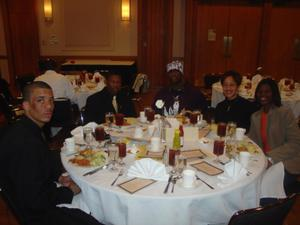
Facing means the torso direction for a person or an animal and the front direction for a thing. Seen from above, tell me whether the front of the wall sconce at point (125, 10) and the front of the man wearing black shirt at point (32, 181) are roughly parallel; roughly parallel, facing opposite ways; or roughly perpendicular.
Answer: roughly perpendicular

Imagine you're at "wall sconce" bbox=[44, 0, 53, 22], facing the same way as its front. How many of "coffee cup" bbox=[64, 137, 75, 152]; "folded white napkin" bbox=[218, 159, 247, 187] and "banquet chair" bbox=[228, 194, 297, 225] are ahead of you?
3

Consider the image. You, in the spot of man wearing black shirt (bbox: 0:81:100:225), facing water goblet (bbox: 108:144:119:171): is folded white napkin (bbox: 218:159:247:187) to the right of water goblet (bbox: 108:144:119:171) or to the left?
right

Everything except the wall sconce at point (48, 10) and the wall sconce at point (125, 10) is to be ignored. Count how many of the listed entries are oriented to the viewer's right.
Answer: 0

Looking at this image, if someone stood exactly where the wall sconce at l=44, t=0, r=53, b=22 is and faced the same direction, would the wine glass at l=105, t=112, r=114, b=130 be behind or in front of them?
in front

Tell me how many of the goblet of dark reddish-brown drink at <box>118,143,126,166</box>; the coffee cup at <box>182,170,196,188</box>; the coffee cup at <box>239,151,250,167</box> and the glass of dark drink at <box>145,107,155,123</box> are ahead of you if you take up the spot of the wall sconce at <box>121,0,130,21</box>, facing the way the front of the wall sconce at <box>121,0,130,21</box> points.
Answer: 4

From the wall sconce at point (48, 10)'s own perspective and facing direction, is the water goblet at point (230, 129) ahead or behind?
ahead

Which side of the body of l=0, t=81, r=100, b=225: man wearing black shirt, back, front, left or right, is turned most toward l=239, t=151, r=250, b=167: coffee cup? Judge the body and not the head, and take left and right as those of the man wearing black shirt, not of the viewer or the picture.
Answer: front

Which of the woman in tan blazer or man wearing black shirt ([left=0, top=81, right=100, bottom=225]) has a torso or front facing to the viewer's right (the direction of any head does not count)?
the man wearing black shirt

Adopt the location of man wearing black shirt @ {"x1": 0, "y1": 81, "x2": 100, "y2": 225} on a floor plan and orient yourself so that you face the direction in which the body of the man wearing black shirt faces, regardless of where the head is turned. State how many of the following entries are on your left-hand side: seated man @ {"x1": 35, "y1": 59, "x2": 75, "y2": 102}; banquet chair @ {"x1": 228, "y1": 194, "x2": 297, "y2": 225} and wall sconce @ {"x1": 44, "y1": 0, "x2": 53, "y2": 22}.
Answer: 2

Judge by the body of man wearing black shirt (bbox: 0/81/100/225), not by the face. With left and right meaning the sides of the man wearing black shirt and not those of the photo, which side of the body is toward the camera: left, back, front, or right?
right

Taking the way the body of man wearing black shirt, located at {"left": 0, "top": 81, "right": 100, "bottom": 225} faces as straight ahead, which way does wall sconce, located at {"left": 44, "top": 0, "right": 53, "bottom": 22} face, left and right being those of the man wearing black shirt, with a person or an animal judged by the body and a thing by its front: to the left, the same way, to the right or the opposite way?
to the right

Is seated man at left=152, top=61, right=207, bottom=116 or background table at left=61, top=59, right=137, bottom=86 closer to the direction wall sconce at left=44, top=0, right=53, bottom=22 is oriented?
the seated man

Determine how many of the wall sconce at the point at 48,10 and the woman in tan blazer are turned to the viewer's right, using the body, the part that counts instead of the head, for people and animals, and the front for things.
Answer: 0

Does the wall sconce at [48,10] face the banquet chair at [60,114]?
yes
